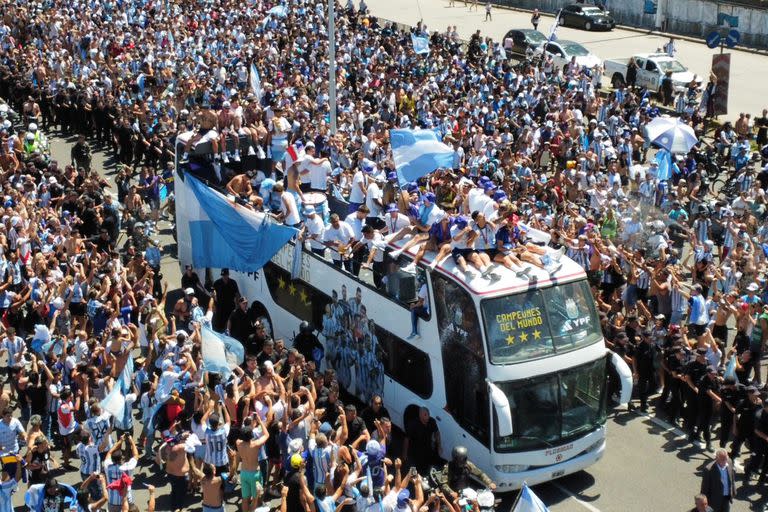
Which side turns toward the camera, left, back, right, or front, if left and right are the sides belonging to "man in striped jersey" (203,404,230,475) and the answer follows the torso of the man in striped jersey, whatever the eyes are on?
back

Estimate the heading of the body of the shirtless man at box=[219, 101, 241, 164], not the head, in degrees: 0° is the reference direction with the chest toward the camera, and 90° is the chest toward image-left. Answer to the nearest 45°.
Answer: approximately 0°

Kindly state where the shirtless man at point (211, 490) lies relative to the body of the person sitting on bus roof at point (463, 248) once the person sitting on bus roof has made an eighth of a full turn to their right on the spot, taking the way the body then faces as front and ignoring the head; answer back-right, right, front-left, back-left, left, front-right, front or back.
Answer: front-right

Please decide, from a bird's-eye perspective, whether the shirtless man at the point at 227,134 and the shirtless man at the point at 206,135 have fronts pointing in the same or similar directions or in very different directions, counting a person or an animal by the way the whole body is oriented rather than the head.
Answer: same or similar directions

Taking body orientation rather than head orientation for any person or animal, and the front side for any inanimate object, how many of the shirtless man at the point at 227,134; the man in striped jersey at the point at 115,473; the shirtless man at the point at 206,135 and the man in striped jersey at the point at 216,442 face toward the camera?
2

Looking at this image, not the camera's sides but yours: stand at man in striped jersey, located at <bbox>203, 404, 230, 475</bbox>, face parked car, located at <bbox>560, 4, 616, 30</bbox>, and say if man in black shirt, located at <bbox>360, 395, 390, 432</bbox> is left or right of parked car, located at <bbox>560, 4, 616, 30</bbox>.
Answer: right

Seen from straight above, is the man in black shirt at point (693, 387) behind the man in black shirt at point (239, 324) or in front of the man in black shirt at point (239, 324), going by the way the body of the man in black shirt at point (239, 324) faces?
in front

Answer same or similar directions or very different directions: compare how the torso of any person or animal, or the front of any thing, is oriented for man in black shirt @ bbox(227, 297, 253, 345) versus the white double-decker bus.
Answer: same or similar directions

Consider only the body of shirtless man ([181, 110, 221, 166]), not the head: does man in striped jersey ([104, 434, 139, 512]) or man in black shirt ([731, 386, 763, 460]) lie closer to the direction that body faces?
the man in striped jersey

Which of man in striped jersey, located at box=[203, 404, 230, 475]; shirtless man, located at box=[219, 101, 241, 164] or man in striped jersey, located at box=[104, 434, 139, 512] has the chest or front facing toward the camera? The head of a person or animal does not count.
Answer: the shirtless man

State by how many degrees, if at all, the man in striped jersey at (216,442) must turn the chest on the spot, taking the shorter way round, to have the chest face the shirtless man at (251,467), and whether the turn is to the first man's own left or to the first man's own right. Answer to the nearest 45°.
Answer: approximately 135° to the first man's own right

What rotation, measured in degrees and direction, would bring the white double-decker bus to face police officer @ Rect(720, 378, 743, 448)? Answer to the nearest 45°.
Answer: approximately 45° to its left

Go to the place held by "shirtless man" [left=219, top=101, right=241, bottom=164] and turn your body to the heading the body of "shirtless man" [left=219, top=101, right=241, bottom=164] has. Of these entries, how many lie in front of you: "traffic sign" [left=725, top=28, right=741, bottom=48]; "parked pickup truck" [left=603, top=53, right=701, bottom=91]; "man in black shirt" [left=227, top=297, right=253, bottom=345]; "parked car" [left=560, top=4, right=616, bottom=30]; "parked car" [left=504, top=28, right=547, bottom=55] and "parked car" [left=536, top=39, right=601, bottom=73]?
1

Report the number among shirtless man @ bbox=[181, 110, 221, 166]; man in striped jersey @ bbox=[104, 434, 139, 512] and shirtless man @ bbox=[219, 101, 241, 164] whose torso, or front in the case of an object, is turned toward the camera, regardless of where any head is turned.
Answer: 2

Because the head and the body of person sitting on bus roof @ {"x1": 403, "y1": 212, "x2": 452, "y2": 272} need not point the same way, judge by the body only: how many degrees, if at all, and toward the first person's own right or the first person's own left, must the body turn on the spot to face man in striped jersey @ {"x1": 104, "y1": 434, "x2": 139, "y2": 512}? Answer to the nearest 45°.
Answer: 0° — they already face them
